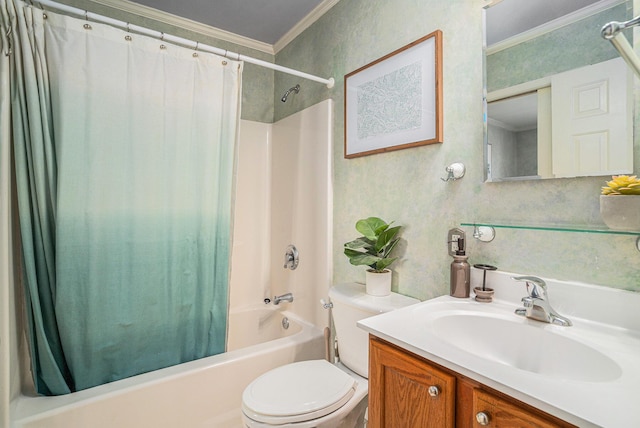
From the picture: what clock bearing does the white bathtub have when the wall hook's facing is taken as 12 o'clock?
The white bathtub is roughly at 1 o'clock from the wall hook.
